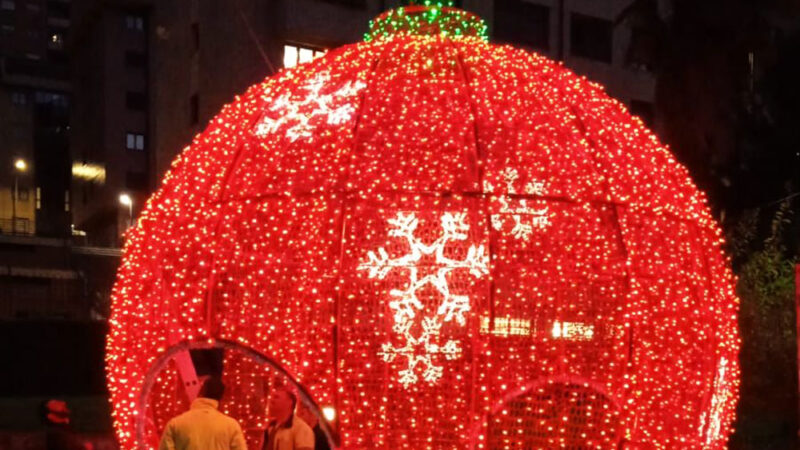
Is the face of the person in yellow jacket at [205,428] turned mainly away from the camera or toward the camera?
away from the camera

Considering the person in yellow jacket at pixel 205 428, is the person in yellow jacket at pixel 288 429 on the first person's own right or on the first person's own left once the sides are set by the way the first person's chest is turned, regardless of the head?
on the first person's own right

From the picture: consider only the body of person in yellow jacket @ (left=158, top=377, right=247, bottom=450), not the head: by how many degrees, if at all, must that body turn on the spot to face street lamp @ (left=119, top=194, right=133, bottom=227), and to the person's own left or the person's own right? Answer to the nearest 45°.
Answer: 0° — they already face it

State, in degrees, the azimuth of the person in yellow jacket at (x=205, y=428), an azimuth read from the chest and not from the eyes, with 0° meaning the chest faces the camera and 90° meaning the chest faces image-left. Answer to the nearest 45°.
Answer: approximately 180°

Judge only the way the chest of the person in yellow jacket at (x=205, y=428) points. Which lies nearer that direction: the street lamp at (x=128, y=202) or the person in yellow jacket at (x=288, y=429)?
the street lamp
